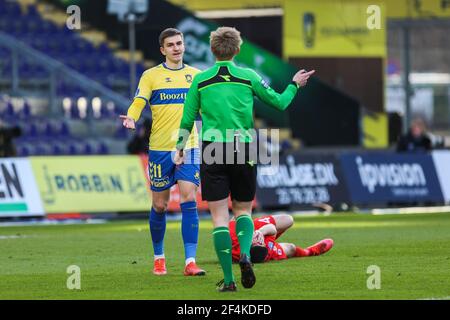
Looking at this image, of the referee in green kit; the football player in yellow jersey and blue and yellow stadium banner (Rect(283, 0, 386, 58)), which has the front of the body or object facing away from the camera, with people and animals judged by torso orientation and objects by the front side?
the referee in green kit

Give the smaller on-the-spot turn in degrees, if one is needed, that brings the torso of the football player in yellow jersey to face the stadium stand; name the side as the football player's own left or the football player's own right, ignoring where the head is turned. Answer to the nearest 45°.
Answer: approximately 180°

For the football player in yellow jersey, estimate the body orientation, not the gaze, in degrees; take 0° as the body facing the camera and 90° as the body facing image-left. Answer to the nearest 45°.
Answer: approximately 0°

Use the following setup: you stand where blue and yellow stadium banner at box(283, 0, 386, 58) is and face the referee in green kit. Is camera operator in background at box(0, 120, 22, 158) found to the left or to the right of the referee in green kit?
right

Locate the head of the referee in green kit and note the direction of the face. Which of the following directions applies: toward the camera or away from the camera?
away from the camera

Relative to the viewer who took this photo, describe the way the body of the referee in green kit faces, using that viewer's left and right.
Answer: facing away from the viewer

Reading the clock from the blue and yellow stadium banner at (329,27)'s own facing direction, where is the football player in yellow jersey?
The football player in yellow jersey is roughly at 12 o'clock from the blue and yellow stadium banner.
